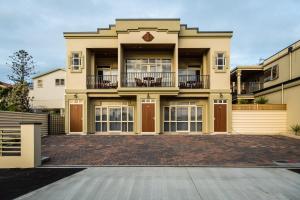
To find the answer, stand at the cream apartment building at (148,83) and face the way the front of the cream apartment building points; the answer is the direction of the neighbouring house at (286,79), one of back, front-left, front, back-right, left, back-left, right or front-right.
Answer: left

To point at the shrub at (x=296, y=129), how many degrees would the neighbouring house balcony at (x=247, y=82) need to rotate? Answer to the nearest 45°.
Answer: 0° — it already faces it

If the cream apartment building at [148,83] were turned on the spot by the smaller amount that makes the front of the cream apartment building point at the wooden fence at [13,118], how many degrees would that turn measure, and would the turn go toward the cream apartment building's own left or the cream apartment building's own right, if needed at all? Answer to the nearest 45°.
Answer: approximately 45° to the cream apartment building's own right

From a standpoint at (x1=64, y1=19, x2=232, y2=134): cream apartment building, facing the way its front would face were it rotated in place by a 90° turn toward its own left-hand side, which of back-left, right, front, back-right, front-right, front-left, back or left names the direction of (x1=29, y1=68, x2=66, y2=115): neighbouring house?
back-left

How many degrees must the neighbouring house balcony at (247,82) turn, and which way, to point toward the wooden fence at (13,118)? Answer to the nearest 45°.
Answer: approximately 45° to its right

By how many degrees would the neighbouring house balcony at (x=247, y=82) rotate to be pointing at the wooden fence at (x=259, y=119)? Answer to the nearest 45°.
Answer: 0° — it already faces it

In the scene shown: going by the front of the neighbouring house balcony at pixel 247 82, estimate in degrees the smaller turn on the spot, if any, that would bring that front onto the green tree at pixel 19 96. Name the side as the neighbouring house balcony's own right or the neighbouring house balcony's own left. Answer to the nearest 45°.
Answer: approximately 45° to the neighbouring house balcony's own right

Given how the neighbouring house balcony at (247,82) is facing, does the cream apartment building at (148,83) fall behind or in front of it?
in front

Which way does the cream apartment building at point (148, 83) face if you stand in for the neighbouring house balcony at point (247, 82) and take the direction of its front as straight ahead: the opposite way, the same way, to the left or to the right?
the same way

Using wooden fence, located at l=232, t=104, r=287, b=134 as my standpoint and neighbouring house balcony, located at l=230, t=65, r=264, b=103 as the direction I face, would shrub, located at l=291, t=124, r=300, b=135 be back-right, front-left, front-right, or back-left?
back-right

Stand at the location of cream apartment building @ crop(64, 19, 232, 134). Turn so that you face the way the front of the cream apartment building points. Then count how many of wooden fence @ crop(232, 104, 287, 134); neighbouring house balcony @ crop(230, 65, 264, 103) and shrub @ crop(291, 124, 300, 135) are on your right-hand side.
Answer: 0

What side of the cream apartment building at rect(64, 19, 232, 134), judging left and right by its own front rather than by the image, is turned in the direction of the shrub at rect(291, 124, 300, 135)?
left

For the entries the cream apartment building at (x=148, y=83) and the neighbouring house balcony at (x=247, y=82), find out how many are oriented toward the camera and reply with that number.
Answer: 2

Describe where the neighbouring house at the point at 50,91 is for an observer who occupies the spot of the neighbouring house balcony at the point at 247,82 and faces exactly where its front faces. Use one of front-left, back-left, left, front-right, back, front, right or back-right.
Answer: right

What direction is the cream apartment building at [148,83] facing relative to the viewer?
toward the camera

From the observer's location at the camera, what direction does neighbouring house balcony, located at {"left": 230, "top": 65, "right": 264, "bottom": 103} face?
facing the viewer
